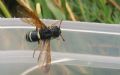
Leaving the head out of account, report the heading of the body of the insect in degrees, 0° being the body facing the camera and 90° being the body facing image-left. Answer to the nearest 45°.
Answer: approximately 270°
